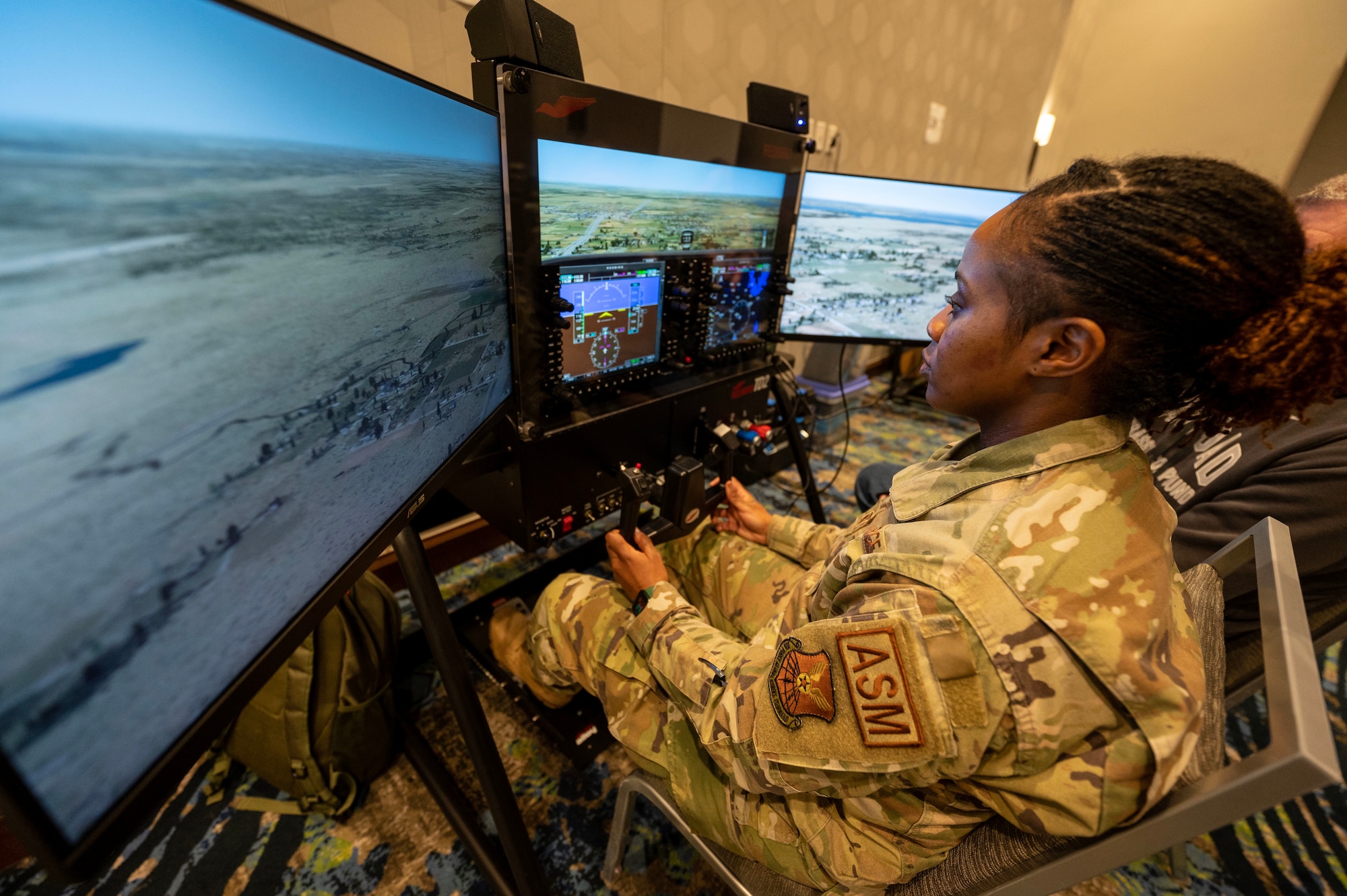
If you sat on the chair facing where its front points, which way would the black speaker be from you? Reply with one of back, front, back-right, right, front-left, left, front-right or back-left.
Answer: front-left

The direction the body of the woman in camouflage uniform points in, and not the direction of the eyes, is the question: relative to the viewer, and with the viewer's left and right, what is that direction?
facing away from the viewer and to the left of the viewer

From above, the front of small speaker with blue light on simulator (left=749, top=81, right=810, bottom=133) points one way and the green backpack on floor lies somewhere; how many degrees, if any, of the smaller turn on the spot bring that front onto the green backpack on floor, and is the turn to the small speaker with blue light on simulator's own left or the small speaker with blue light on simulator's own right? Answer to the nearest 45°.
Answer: approximately 90° to the small speaker with blue light on simulator's own right

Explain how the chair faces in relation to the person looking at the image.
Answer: facing away from the viewer and to the left of the viewer

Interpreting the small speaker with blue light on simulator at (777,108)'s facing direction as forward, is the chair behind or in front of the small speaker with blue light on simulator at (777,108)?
in front

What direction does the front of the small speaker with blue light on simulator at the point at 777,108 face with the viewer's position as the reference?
facing the viewer and to the right of the viewer

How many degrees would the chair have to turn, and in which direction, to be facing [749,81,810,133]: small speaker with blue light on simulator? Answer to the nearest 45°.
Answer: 0° — it already faces it

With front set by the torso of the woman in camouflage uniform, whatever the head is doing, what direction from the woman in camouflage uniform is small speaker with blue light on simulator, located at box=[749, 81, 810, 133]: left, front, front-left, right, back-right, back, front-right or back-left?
front

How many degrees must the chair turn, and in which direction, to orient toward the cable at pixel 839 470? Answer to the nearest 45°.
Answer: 0° — it already faces it

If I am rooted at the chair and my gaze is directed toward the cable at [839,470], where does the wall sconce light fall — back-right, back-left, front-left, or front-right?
front-right
